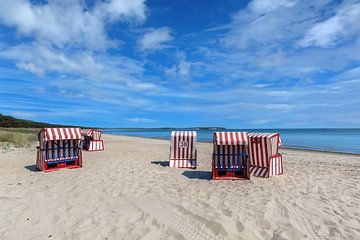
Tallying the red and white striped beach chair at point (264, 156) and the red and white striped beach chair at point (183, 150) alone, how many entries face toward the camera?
0

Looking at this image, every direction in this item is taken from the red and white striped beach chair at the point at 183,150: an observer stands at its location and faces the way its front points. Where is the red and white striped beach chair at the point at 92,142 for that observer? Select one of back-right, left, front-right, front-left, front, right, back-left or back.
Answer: front-left

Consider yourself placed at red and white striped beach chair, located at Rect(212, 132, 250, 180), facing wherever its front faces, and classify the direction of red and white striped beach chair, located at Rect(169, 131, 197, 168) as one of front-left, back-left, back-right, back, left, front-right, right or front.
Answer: back-right

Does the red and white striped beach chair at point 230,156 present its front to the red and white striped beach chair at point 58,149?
no

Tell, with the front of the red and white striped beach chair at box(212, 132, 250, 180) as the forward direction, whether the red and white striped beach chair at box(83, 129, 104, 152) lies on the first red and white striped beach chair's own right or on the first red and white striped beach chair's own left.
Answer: on the first red and white striped beach chair's own right

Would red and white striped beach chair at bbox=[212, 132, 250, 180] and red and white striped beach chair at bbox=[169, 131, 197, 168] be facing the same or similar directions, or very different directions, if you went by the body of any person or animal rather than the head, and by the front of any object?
very different directions

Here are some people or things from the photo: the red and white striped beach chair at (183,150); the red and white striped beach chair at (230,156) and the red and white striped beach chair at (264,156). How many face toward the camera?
1

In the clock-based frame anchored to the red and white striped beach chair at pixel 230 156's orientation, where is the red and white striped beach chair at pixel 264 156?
the red and white striped beach chair at pixel 264 156 is roughly at 8 o'clock from the red and white striped beach chair at pixel 230 156.

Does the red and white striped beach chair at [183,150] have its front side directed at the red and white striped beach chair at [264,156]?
no

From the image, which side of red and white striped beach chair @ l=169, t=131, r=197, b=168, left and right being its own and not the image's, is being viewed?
back

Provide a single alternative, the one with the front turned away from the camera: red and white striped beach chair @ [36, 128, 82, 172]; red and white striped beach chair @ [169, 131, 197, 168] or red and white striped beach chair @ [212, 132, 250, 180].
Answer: red and white striped beach chair @ [169, 131, 197, 168]

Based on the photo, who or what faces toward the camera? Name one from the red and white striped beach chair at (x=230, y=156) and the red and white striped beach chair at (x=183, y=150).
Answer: the red and white striped beach chair at (x=230, y=156)

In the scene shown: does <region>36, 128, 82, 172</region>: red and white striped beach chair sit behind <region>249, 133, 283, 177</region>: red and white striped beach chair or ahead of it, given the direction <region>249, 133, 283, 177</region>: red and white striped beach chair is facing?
behind

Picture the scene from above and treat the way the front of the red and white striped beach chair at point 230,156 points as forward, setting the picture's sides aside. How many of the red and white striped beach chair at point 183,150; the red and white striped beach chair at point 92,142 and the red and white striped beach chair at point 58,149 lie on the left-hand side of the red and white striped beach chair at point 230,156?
0

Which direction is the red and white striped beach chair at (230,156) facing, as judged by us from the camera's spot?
facing the viewer
